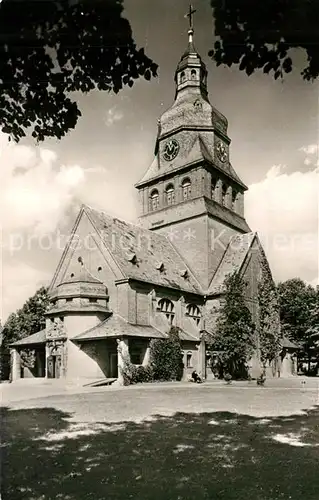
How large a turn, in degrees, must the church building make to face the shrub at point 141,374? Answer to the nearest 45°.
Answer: approximately 45° to its left

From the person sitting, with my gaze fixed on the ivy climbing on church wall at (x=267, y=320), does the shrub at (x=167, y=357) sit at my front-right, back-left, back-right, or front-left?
back-left

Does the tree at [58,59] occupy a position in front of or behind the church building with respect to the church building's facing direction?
in front

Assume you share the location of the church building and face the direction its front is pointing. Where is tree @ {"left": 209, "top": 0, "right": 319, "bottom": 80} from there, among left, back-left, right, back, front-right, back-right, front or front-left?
front-left

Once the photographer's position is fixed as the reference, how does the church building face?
facing the viewer and to the left of the viewer
